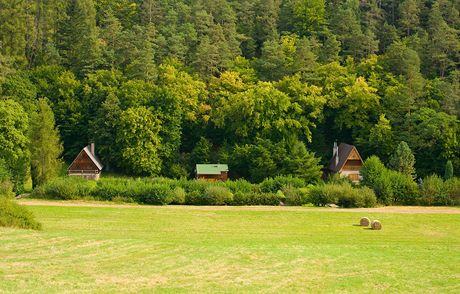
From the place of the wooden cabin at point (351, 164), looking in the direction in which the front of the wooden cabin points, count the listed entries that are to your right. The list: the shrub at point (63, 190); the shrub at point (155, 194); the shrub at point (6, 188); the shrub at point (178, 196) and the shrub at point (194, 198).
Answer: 5

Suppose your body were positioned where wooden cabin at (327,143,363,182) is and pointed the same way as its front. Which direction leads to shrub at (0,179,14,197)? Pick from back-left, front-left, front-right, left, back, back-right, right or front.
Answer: right

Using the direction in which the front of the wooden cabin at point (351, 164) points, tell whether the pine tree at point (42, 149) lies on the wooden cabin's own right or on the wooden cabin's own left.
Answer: on the wooden cabin's own right

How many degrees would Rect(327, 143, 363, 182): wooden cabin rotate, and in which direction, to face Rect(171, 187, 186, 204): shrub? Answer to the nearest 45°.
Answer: approximately 90° to its right

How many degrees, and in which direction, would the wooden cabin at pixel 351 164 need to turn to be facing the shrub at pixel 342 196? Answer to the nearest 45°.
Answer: approximately 45° to its right

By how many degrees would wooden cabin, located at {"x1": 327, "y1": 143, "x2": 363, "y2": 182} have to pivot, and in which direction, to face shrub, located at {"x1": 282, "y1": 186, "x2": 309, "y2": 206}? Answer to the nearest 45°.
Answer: approximately 90° to its right

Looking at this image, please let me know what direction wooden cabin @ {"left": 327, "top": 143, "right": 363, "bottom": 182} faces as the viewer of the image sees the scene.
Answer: facing the viewer and to the right of the viewer

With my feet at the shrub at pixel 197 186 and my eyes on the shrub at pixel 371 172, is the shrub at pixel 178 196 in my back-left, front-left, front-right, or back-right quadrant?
back-right

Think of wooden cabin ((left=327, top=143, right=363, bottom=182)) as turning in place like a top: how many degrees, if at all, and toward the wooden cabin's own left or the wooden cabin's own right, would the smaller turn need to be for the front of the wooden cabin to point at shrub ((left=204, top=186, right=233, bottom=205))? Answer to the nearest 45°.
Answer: approximately 90° to the wooden cabin's own right

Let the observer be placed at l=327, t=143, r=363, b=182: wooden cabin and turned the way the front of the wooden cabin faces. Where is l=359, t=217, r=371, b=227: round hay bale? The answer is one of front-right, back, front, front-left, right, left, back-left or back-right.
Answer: front-right

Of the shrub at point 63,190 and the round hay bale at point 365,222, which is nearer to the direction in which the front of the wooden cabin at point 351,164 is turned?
the round hay bale

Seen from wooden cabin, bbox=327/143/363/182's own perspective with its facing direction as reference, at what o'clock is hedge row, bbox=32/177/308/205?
The hedge row is roughly at 3 o'clock from the wooden cabin.

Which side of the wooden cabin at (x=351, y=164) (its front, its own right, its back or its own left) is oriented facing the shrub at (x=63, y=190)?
right

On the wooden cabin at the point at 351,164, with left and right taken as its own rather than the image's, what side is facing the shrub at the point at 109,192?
right

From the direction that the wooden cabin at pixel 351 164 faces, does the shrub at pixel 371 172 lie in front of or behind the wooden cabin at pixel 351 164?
in front

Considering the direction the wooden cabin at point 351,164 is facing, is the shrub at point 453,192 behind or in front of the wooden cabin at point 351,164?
in front

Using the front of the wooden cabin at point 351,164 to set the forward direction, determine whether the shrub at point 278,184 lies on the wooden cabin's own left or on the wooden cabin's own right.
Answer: on the wooden cabin's own right
